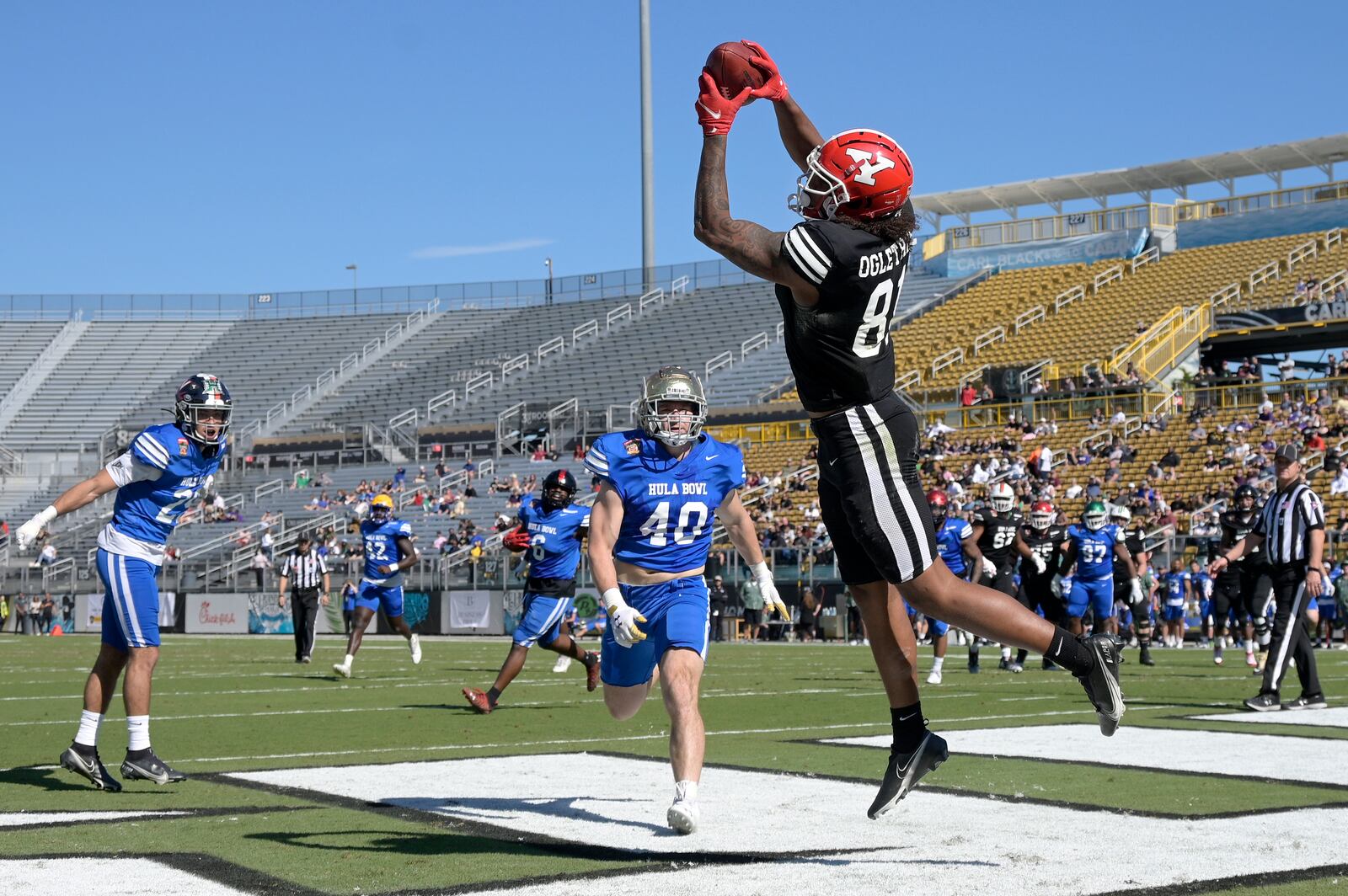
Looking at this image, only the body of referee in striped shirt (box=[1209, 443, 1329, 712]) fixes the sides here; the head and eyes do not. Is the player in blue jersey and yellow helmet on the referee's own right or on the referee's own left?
on the referee's own right

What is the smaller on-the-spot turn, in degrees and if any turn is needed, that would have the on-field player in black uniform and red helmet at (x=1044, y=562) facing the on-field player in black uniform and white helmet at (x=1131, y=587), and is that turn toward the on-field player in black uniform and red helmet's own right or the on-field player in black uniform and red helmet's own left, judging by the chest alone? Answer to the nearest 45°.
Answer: approximately 135° to the on-field player in black uniform and red helmet's own left

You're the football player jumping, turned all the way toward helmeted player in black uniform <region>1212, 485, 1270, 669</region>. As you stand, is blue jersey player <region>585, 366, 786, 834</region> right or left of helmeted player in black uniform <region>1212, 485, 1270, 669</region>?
left

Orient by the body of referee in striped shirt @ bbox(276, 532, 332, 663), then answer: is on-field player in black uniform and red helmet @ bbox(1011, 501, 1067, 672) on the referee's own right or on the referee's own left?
on the referee's own left

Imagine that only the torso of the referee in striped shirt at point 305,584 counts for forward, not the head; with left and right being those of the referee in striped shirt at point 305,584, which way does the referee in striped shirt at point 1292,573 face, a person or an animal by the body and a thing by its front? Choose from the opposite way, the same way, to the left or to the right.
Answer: to the right
